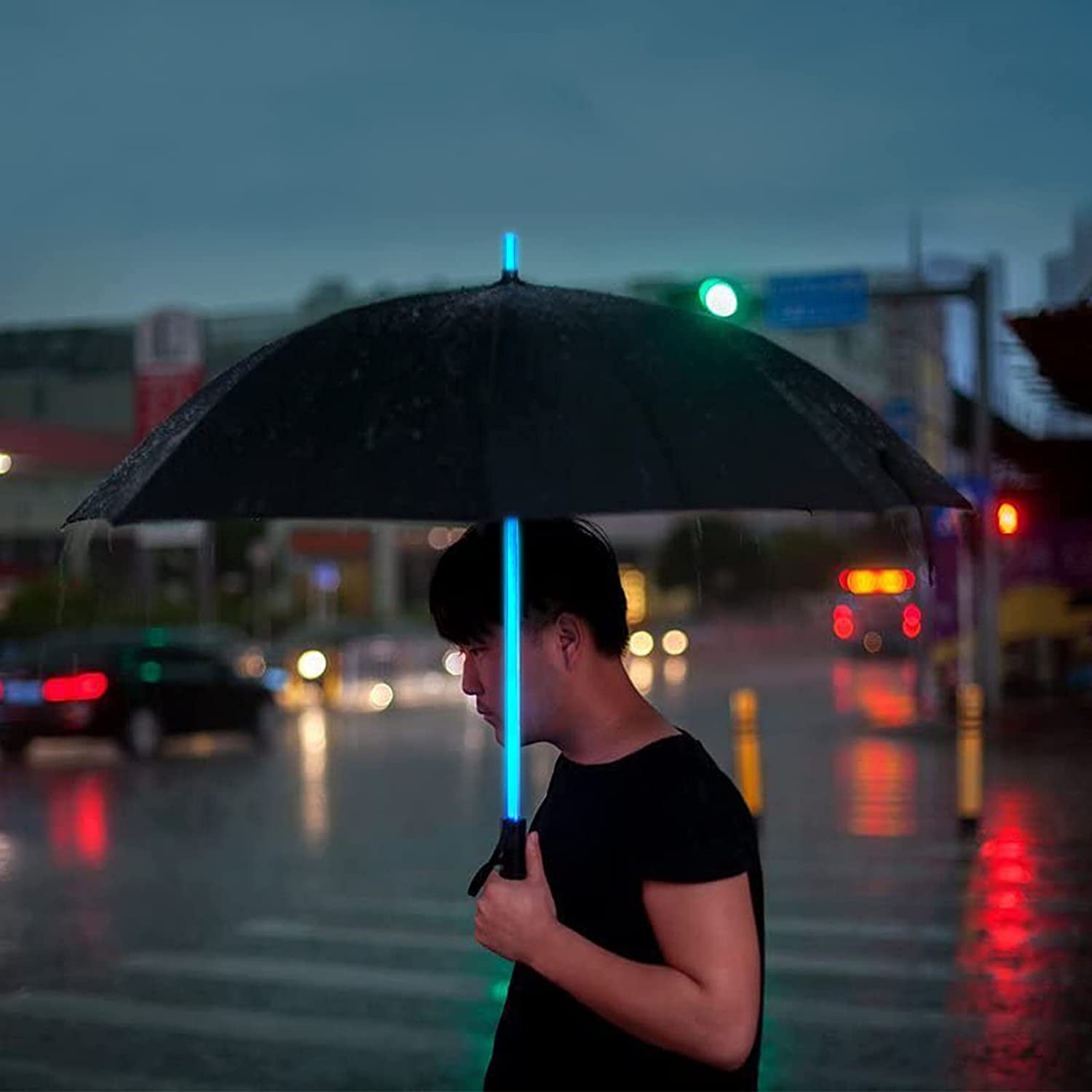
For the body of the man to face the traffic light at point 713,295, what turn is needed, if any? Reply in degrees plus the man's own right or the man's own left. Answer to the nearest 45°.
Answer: approximately 90° to the man's own right

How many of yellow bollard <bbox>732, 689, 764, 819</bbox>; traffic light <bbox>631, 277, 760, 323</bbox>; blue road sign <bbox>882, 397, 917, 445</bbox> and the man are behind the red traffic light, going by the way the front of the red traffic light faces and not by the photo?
1

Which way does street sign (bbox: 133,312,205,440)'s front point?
toward the camera

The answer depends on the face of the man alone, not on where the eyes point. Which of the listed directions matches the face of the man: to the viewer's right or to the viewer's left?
to the viewer's left

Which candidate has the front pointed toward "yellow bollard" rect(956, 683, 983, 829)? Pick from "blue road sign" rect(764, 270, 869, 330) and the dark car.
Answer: the blue road sign

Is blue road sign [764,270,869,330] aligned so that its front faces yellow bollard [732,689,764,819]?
yes

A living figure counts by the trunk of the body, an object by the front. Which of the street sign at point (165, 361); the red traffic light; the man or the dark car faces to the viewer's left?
the man

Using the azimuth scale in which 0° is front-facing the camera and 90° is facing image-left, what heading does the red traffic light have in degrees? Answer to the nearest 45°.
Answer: approximately 0°

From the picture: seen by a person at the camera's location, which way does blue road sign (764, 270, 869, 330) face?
facing the viewer

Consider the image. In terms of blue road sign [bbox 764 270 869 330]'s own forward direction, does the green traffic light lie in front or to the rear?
in front

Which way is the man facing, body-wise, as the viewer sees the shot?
to the viewer's left
